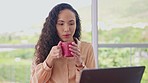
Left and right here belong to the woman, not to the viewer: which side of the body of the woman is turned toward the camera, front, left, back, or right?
front

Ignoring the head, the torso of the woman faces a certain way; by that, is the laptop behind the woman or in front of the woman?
in front
